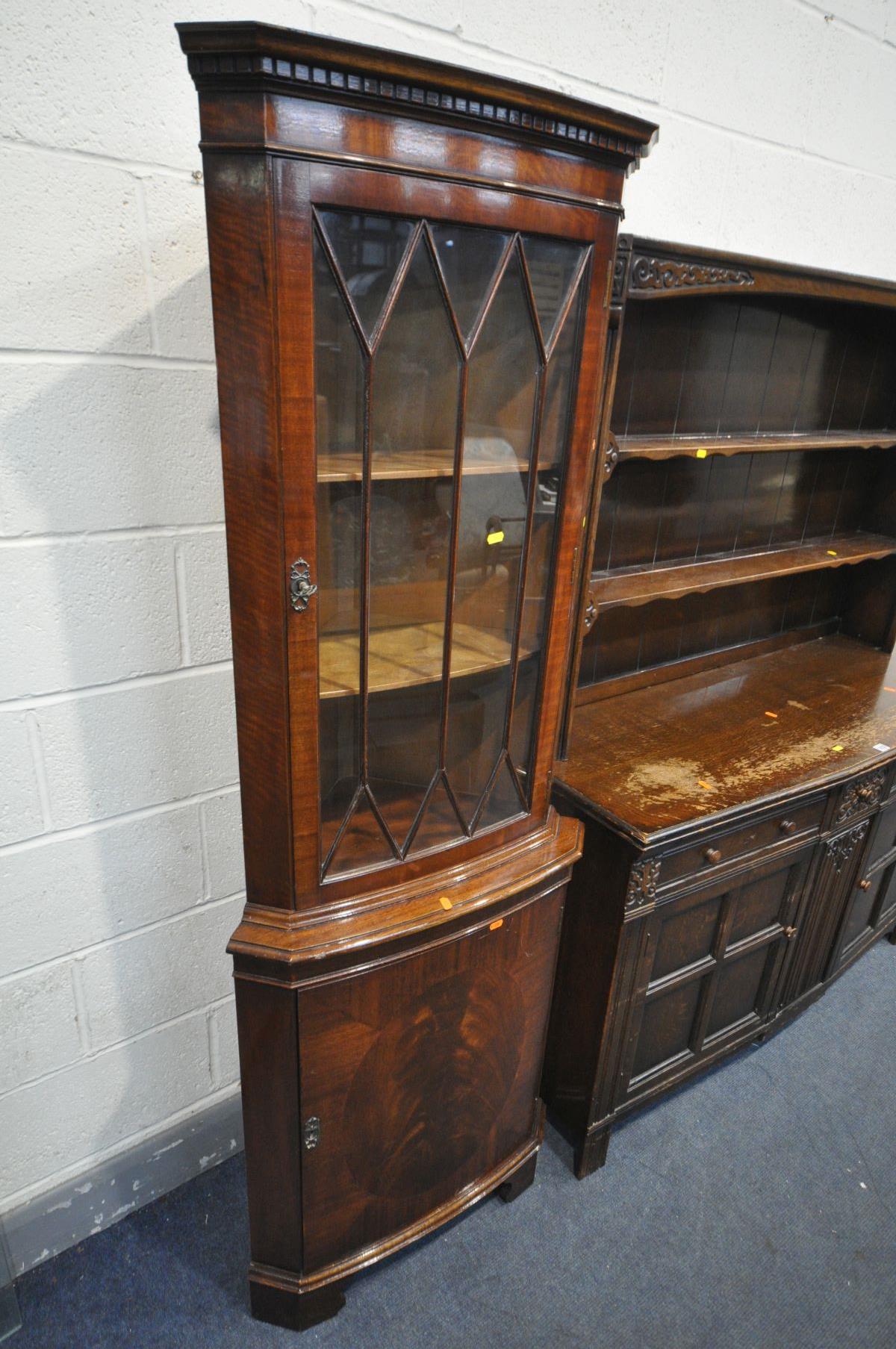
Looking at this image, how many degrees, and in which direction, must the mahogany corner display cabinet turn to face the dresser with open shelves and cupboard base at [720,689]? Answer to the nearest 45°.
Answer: approximately 90° to its left

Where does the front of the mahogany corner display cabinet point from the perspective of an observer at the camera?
facing the viewer and to the right of the viewer

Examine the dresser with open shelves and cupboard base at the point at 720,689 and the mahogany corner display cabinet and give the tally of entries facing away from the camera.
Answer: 0

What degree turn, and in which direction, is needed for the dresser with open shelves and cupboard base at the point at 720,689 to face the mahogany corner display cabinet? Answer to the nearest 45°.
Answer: approximately 90° to its right
